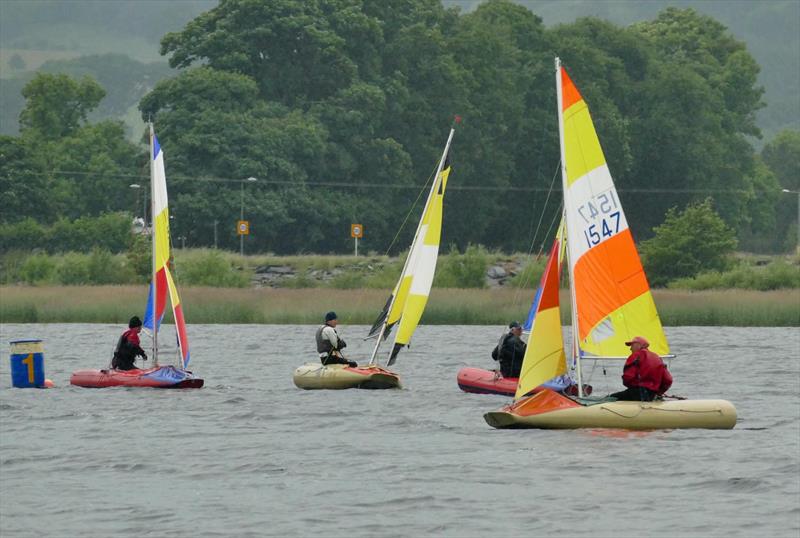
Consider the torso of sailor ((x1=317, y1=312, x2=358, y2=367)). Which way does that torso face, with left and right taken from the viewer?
facing to the right of the viewer

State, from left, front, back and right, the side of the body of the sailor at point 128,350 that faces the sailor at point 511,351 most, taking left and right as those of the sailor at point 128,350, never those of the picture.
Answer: front

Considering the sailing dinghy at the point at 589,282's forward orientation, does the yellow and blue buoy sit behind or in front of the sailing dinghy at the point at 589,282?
in front

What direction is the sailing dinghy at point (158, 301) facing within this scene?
to the viewer's right

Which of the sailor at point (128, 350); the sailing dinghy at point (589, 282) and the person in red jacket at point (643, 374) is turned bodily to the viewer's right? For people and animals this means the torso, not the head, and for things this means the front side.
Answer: the sailor

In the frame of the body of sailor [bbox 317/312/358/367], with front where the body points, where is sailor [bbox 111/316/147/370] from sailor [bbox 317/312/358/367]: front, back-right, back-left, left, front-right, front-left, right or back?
back

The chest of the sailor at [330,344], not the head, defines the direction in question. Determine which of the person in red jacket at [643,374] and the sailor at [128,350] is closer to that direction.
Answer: the person in red jacket

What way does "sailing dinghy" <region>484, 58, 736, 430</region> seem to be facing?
to the viewer's left

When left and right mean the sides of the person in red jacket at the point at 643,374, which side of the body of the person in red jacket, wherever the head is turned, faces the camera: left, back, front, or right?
left

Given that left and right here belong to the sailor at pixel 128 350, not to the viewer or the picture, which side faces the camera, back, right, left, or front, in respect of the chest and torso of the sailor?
right

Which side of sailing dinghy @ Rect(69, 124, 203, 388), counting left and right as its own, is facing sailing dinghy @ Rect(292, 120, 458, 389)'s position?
front

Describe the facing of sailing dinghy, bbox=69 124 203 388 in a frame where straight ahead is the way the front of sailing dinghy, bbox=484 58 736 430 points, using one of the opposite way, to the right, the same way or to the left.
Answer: the opposite way
